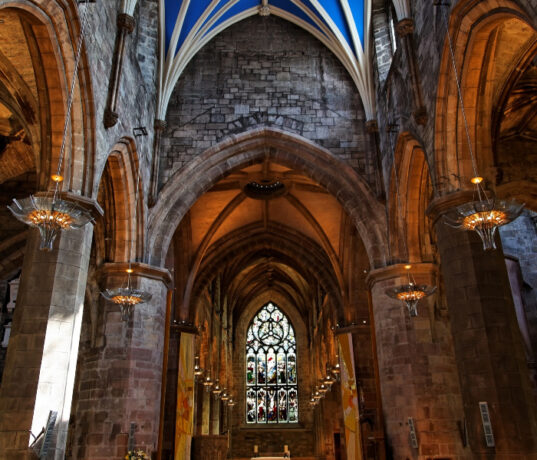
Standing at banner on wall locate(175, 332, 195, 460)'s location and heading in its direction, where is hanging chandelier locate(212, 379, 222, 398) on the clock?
The hanging chandelier is roughly at 8 o'clock from the banner on wall.

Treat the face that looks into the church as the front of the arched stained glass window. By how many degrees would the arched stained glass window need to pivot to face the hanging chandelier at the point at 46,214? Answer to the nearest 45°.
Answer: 0° — it already faces it

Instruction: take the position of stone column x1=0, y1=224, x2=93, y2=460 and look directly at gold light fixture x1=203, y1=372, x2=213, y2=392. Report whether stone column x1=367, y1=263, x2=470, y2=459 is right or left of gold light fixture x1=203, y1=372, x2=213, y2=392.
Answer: right

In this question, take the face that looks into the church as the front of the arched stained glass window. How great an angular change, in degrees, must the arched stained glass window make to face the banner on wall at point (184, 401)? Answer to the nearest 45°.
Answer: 0° — it already faces it

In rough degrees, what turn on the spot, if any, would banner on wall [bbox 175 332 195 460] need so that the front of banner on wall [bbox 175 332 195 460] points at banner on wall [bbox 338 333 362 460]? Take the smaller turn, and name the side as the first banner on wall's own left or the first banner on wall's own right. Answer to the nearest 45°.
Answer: approximately 45° to the first banner on wall's own left

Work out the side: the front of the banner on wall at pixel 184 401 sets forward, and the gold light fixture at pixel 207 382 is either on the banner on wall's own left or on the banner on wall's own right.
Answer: on the banner on wall's own left

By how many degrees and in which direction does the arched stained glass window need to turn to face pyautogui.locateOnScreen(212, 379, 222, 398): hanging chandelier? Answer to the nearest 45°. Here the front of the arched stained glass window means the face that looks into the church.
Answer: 0° — it already faces it

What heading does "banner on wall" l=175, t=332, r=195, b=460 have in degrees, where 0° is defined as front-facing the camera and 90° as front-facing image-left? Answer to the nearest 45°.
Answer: approximately 315°

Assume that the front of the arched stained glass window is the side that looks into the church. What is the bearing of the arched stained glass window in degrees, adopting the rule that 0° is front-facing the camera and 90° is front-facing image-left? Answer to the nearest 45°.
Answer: approximately 0°

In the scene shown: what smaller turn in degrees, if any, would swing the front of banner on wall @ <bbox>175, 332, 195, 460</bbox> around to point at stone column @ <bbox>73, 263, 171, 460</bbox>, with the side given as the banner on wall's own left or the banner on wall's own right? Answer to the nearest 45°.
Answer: approximately 45° to the banner on wall's own right

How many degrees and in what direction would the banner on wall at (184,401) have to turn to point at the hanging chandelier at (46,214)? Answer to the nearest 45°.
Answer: approximately 45° to its right
